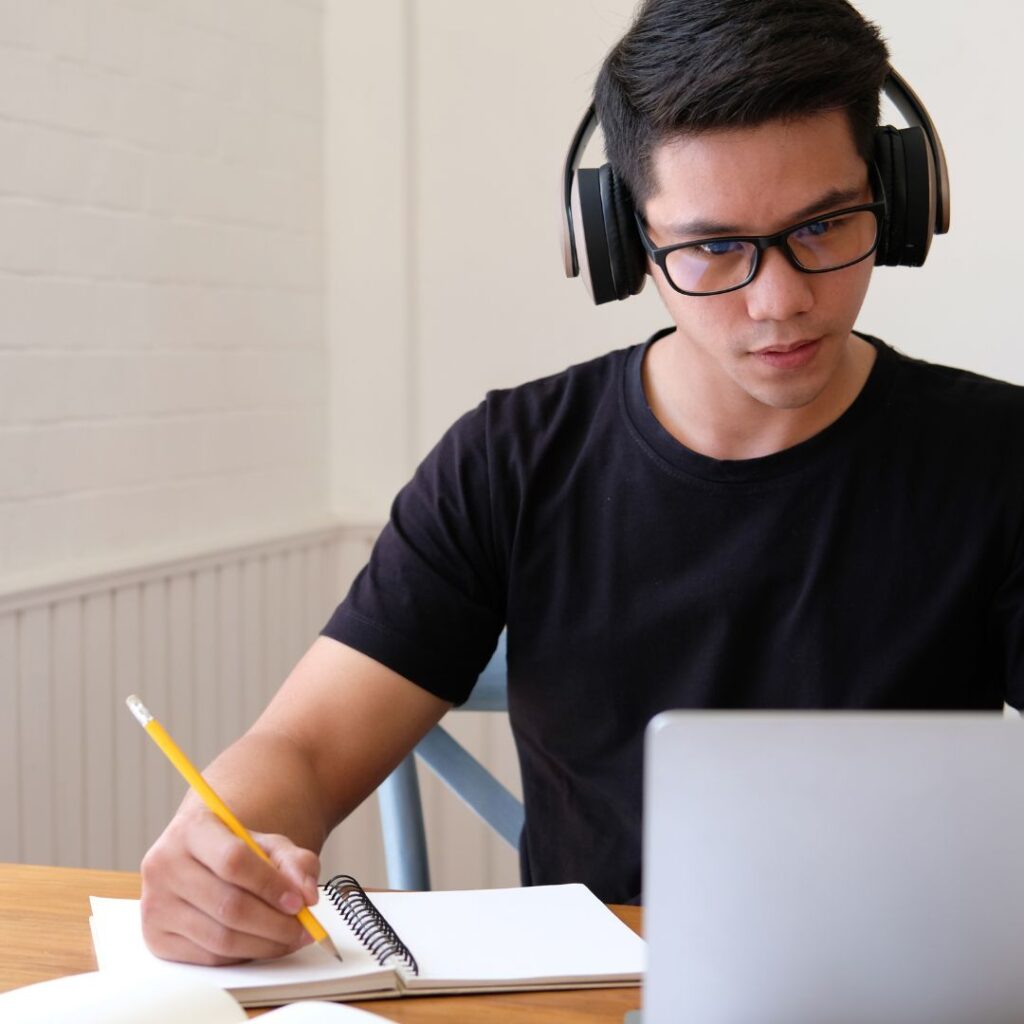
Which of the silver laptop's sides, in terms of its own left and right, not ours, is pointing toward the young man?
front

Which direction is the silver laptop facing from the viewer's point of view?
away from the camera

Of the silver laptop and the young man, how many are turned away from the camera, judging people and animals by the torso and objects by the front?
1

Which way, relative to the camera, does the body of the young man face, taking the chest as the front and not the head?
toward the camera

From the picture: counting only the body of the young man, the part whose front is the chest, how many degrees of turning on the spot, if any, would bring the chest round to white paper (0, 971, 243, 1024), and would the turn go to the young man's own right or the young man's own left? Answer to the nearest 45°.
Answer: approximately 45° to the young man's own right

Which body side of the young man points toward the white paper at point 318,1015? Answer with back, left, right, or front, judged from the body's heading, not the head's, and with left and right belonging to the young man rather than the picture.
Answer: front

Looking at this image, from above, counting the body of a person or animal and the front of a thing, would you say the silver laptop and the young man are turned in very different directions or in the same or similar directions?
very different directions

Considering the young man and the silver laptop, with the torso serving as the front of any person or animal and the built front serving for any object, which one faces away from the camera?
the silver laptop

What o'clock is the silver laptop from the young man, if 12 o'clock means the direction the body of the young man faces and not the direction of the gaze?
The silver laptop is roughly at 12 o'clock from the young man.

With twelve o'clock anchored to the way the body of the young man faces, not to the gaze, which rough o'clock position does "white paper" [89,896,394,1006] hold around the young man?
The white paper is roughly at 1 o'clock from the young man.

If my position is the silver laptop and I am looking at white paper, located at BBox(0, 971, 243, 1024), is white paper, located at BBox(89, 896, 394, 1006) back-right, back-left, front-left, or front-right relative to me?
front-right

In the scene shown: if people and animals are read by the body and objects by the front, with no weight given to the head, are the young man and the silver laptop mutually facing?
yes
